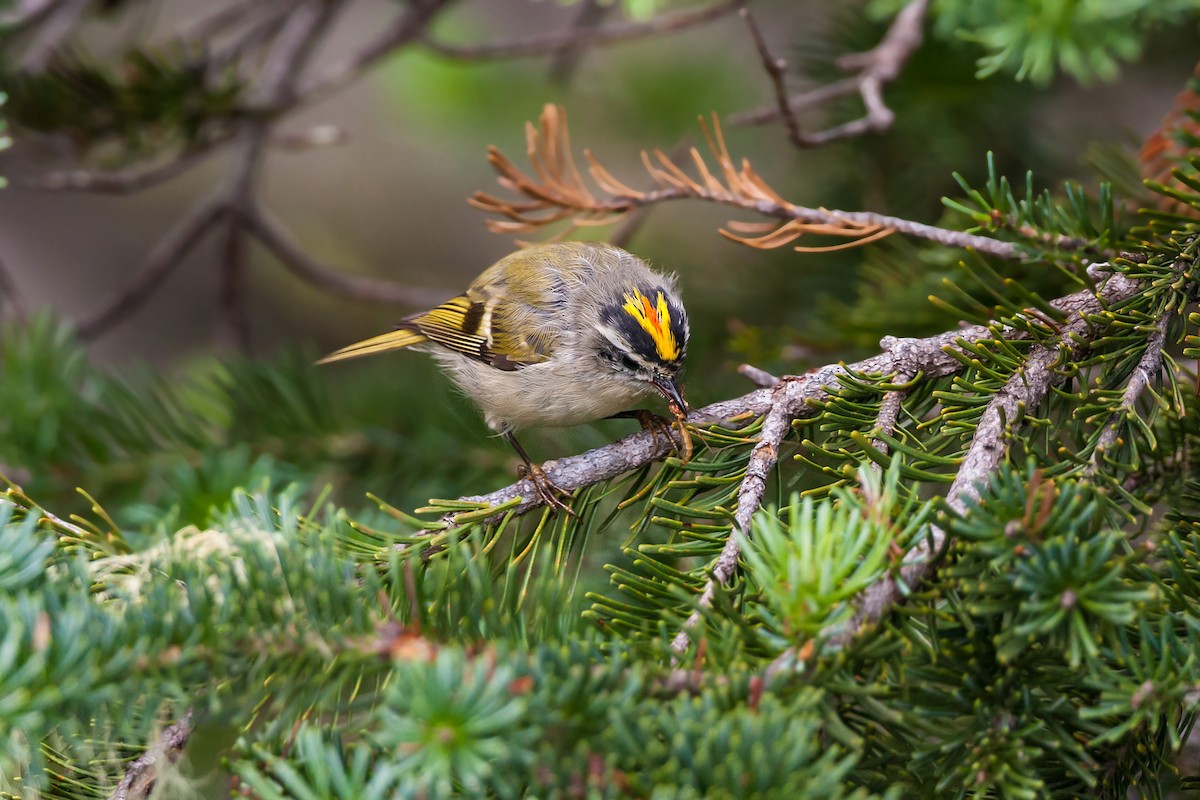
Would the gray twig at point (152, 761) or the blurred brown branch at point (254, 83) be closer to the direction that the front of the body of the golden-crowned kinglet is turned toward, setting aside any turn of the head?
the gray twig

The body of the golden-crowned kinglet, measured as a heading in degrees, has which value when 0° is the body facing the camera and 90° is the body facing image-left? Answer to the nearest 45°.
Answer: approximately 315°

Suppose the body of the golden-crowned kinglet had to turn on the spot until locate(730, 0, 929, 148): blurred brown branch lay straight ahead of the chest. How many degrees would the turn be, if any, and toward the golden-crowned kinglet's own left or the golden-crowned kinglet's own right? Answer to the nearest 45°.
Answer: approximately 90° to the golden-crowned kinglet's own left

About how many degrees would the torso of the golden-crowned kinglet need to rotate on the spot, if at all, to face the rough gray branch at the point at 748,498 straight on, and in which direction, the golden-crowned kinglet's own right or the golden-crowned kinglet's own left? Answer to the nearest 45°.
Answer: approximately 45° to the golden-crowned kinglet's own right
